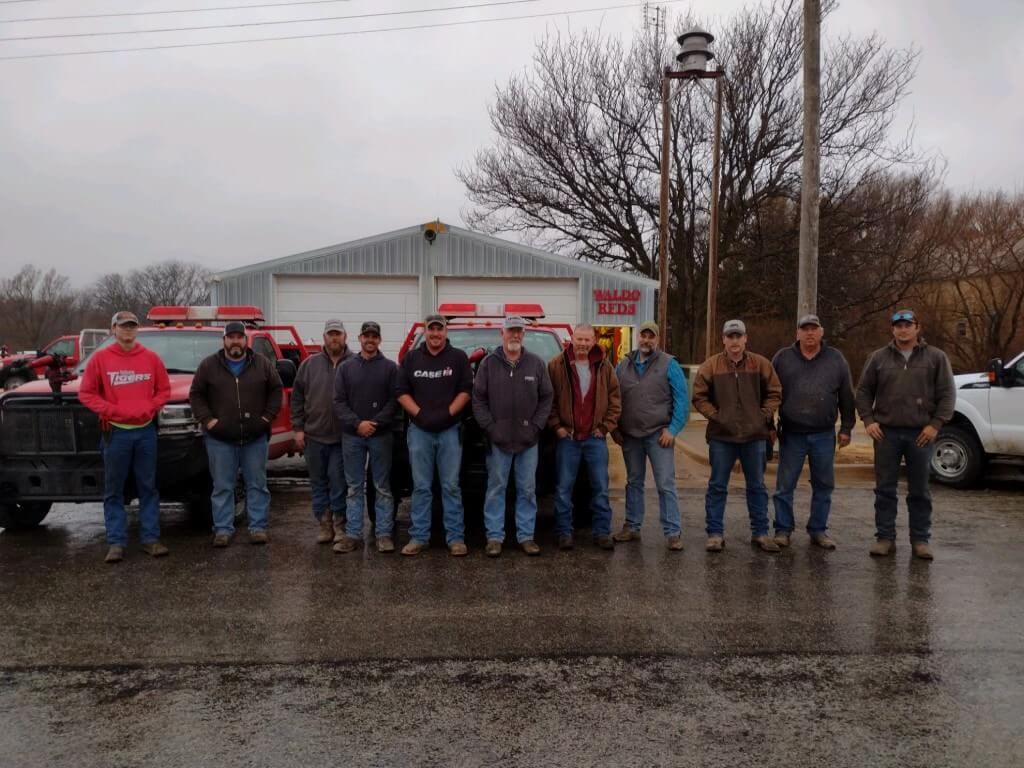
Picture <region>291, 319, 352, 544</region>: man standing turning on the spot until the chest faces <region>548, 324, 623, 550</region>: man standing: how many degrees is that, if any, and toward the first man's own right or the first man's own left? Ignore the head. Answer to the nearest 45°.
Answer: approximately 90° to the first man's own left

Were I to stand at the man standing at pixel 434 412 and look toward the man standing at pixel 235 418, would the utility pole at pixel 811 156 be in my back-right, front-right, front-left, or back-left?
back-right

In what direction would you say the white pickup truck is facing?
to the viewer's left

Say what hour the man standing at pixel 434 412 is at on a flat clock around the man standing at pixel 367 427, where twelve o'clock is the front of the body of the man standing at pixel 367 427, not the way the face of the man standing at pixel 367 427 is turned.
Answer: the man standing at pixel 434 412 is roughly at 10 o'clock from the man standing at pixel 367 427.

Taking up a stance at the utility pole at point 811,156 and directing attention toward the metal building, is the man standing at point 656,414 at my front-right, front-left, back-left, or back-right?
back-left

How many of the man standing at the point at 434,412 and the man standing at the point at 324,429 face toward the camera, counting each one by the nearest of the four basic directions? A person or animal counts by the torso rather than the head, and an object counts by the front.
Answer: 2

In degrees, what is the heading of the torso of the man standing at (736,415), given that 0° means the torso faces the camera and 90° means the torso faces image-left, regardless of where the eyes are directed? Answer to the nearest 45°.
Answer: approximately 0°

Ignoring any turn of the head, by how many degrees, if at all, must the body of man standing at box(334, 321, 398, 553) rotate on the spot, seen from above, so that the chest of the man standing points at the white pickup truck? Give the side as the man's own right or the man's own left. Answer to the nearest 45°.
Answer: approximately 90° to the man's own left
